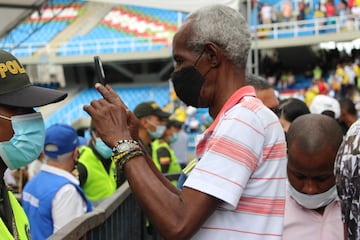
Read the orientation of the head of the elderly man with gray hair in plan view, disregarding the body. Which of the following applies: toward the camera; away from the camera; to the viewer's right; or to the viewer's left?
to the viewer's left

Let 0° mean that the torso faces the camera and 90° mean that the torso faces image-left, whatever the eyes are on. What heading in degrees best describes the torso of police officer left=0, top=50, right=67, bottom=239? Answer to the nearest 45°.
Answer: approximately 270°

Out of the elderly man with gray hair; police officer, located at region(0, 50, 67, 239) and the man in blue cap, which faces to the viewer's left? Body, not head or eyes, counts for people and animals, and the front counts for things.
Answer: the elderly man with gray hair

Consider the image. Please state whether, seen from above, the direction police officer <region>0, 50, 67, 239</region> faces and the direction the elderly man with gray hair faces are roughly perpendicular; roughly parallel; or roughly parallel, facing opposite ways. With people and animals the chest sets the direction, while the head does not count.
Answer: roughly parallel, facing opposite ways

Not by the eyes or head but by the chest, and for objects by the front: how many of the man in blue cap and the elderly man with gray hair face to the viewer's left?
1

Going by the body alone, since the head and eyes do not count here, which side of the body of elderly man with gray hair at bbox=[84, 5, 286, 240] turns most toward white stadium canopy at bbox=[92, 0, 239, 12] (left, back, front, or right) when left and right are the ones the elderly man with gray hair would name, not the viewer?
right

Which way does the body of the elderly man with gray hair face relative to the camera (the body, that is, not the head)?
to the viewer's left

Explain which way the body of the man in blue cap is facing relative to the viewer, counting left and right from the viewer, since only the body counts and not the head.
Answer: facing away from the viewer and to the right of the viewer

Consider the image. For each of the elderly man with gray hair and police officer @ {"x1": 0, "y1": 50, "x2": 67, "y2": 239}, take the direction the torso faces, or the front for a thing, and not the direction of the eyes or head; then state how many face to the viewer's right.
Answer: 1

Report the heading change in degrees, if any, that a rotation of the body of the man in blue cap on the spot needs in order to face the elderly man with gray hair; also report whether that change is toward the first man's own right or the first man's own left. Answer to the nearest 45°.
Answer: approximately 135° to the first man's own right

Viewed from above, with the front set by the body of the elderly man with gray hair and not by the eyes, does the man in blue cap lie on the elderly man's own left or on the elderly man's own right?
on the elderly man's own right
